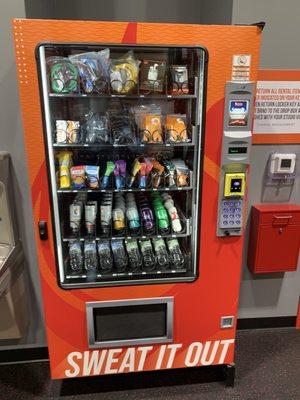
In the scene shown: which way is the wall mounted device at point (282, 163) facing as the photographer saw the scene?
facing the viewer

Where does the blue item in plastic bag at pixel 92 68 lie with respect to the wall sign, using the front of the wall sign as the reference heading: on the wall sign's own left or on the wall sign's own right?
on the wall sign's own right

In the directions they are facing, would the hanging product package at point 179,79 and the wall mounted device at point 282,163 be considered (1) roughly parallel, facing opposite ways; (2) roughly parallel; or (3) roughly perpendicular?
roughly parallel

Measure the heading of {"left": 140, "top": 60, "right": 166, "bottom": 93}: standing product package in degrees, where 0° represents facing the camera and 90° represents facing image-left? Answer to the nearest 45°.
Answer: approximately 0°

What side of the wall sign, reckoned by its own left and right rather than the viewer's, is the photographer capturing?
front

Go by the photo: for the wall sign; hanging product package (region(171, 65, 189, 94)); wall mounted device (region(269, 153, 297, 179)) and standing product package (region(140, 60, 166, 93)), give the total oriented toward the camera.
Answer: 4

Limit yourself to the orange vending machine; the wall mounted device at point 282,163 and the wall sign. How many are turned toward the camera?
3

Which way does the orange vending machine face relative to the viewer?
toward the camera

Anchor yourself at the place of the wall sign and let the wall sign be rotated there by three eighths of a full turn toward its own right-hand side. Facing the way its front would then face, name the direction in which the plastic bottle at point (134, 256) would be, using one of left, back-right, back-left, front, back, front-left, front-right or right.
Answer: left

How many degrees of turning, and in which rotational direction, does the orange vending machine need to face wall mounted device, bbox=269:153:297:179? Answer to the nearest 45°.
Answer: approximately 90° to its left
